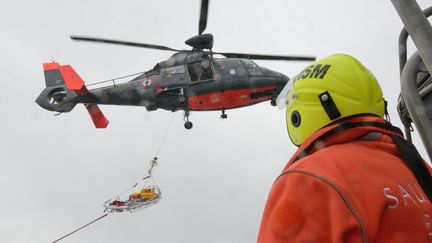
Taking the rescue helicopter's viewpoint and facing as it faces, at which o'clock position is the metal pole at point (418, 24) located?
The metal pole is roughly at 3 o'clock from the rescue helicopter.

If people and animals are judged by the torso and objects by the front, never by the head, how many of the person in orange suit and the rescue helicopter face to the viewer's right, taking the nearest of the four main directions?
1

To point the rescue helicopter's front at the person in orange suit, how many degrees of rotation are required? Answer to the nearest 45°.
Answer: approximately 90° to its right

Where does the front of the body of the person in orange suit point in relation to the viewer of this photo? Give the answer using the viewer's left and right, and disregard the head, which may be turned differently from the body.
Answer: facing away from the viewer and to the left of the viewer

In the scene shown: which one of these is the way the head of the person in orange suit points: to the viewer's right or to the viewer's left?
to the viewer's left

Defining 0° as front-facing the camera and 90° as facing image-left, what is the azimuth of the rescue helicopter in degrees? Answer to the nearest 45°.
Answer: approximately 270°

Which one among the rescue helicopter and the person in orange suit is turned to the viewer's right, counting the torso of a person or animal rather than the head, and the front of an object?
the rescue helicopter

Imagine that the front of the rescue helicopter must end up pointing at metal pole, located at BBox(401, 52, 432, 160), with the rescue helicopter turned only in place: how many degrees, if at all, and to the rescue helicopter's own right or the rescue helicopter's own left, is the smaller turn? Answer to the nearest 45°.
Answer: approximately 90° to the rescue helicopter's own right
